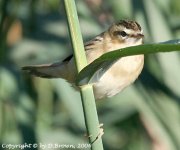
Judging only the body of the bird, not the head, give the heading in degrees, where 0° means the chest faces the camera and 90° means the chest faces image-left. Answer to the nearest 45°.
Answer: approximately 270°
